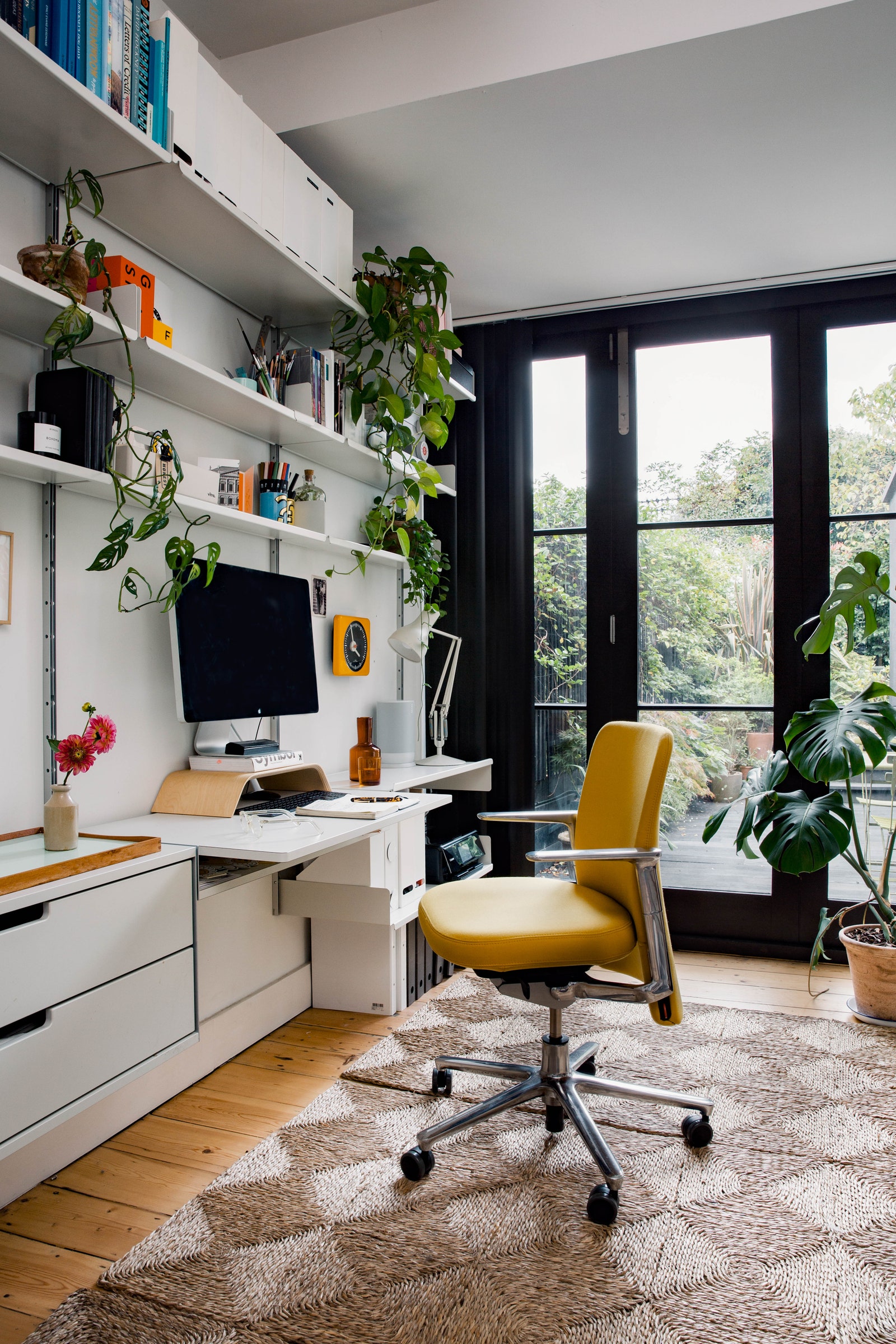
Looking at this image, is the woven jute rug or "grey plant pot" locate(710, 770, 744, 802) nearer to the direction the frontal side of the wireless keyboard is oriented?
the woven jute rug

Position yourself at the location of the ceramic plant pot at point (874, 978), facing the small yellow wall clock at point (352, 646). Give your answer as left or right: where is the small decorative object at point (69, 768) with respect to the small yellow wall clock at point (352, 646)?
left

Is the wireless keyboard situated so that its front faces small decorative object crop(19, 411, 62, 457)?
no

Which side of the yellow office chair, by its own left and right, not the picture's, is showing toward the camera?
left

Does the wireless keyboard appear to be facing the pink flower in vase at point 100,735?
no

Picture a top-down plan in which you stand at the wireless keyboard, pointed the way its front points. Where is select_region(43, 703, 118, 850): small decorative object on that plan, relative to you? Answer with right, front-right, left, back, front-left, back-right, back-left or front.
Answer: right

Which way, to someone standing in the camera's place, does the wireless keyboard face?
facing the viewer and to the right of the viewer

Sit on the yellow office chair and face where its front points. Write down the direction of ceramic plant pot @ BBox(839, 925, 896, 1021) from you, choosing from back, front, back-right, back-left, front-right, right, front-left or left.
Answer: back-right

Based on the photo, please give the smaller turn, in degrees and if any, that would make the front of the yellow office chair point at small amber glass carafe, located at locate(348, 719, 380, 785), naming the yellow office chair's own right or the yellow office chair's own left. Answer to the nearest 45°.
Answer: approximately 45° to the yellow office chair's own right

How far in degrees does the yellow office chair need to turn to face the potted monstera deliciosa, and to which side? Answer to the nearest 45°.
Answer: approximately 135° to its right

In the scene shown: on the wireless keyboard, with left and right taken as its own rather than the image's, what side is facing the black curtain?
left

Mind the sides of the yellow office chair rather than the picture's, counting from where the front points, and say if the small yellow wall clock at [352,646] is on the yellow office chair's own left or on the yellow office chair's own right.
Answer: on the yellow office chair's own right

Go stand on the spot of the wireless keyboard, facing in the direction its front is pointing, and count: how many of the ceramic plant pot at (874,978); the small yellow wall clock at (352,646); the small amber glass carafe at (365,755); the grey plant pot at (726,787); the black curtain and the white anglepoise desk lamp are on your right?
0

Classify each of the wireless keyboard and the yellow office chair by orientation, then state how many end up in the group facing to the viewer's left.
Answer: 1

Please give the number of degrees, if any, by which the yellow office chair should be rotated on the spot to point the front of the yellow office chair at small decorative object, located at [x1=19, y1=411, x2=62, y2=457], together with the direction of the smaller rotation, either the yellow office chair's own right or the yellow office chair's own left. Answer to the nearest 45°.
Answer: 0° — it already faces it
